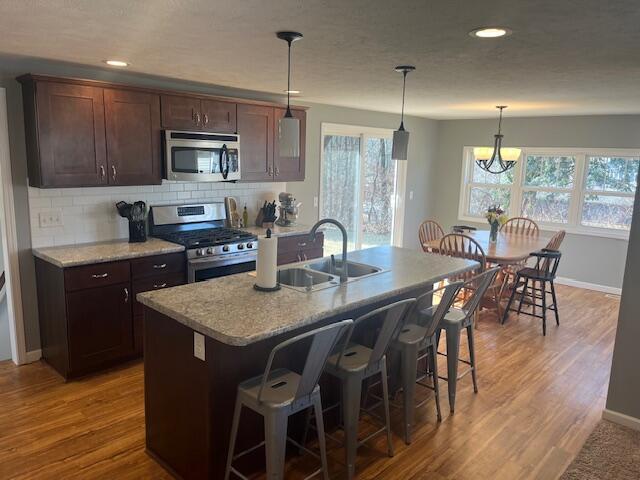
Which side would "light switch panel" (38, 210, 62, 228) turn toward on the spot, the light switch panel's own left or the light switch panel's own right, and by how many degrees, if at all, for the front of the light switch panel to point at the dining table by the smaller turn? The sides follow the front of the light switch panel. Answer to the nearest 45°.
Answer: approximately 90° to the light switch panel's own left

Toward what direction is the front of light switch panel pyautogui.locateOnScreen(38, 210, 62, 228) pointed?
toward the camera

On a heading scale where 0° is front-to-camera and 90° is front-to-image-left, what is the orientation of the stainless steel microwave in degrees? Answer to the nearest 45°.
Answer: approximately 315°

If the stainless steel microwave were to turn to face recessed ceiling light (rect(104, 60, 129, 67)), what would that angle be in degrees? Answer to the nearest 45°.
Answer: approximately 90° to its right

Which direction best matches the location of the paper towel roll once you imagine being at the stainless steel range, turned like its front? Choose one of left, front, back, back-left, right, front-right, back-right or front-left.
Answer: front-right

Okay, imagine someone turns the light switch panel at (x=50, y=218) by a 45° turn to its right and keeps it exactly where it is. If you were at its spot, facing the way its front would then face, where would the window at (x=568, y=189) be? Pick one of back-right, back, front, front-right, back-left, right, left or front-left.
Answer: back-left

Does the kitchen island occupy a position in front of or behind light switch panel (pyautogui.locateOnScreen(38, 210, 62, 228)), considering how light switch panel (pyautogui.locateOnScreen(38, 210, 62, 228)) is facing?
in front

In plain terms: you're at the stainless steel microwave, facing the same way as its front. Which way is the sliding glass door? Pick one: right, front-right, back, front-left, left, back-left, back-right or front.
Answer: left

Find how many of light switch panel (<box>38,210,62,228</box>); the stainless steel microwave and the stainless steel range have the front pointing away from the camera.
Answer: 0

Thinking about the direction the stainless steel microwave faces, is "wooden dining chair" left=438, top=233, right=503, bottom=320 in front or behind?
in front

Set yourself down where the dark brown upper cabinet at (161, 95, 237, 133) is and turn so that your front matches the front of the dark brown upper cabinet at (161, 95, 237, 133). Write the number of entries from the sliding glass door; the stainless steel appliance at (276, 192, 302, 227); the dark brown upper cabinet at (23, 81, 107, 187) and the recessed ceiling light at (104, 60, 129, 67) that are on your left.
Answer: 2

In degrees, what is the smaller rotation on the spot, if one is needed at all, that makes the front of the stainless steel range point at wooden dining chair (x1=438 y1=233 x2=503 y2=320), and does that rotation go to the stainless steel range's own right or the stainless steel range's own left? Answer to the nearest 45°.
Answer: approximately 45° to the stainless steel range's own left

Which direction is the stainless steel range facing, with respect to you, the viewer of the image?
facing the viewer and to the right of the viewer
